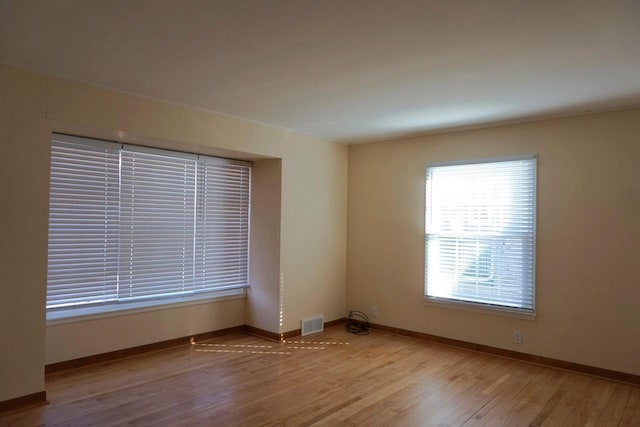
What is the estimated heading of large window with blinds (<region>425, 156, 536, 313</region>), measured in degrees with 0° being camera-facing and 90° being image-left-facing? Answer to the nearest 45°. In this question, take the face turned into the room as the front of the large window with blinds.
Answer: approximately 45°

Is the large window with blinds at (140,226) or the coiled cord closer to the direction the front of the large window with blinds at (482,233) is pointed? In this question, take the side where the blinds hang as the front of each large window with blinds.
the large window with blinds

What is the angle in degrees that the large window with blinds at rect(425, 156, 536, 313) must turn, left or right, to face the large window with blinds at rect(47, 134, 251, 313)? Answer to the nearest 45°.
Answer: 0° — it already faces it

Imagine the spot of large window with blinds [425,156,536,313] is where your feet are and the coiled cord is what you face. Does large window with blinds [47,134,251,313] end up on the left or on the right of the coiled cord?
left

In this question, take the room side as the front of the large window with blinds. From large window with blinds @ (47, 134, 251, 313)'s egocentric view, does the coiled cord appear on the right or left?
on its left

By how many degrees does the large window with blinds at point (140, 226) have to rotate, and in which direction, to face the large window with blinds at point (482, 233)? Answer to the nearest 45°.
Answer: approximately 45° to its left
